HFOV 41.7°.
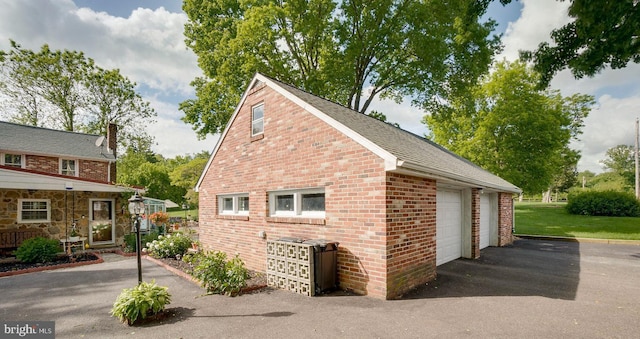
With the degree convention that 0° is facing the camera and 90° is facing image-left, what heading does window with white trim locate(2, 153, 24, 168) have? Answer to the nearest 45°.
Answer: approximately 0°

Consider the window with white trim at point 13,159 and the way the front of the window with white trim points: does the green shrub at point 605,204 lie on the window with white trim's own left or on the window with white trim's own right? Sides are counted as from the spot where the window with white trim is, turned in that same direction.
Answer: on the window with white trim's own left

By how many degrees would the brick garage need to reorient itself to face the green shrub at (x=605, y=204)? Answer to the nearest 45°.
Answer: approximately 90° to its left

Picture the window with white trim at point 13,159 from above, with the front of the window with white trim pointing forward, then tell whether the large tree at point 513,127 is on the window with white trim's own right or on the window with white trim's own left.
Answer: on the window with white trim's own left

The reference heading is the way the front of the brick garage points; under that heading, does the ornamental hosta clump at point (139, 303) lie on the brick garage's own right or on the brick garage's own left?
on the brick garage's own right

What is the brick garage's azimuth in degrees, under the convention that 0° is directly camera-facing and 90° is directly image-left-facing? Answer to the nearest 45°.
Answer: approximately 315°

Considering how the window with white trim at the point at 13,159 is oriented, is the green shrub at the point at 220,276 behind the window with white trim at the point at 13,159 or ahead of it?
ahead
